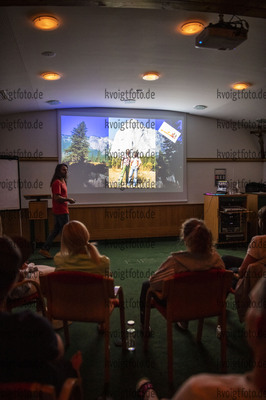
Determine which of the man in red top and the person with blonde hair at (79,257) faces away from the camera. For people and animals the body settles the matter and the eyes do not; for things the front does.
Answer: the person with blonde hair

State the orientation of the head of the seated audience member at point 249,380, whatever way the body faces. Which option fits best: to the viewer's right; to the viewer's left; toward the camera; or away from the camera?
away from the camera

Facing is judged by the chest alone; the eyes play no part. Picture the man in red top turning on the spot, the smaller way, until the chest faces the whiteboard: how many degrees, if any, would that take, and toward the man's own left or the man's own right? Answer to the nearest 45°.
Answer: approximately 135° to the man's own left

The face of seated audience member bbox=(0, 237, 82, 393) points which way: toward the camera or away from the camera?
away from the camera

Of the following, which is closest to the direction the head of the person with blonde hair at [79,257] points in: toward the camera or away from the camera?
away from the camera

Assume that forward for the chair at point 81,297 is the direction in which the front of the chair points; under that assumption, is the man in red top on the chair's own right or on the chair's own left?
on the chair's own left

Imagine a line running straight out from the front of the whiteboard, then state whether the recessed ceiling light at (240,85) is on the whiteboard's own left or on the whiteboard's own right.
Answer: on the whiteboard's own left

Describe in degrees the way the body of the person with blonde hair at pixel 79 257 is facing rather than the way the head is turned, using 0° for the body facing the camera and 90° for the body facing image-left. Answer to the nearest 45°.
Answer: approximately 180°

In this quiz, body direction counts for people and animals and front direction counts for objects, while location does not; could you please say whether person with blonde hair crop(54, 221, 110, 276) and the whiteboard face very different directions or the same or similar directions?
very different directions

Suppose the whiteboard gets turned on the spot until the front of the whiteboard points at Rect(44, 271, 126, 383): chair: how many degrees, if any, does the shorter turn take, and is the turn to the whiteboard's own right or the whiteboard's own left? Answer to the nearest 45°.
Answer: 0° — it already faces it
